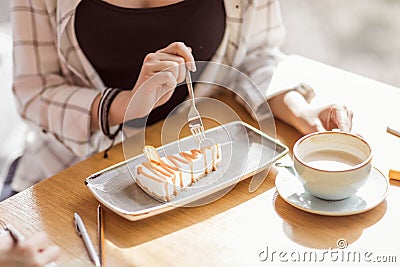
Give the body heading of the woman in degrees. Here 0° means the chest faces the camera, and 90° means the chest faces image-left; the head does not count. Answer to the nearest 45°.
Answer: approximately 0°

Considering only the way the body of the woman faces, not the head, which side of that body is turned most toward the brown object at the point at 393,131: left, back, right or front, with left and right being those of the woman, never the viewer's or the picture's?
left

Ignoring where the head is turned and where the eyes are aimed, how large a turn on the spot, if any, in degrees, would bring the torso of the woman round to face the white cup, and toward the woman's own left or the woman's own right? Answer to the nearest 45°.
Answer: approximately 45° to the woman's own left

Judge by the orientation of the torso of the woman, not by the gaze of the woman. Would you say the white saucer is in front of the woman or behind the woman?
in front
